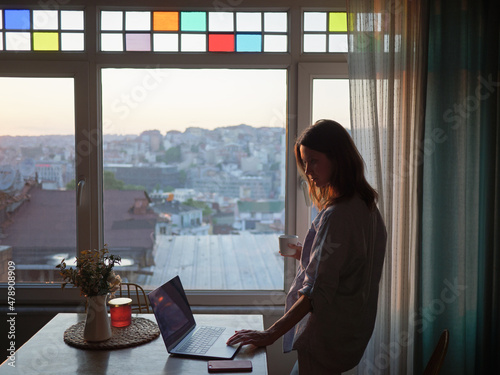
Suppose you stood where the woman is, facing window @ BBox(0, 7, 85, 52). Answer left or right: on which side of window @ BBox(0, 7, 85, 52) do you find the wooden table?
left

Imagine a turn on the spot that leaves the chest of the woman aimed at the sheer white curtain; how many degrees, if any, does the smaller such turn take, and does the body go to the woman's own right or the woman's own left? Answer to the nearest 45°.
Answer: approximately 90° to the woman's own right

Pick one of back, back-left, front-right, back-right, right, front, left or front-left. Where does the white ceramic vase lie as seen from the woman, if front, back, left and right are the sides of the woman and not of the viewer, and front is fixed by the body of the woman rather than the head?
front

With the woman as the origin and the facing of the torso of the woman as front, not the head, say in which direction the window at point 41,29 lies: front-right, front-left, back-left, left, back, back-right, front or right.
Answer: front-right

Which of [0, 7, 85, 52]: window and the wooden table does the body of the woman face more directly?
the wooden table

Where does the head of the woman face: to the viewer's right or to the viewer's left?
to the viewer's left

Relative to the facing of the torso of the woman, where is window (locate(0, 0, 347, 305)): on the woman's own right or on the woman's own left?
on the woman's own right

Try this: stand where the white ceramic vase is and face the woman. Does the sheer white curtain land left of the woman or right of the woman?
left

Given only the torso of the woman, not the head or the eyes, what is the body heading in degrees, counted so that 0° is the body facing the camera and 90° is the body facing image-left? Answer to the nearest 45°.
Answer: approximately 90°

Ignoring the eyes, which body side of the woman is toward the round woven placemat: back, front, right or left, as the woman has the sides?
front
